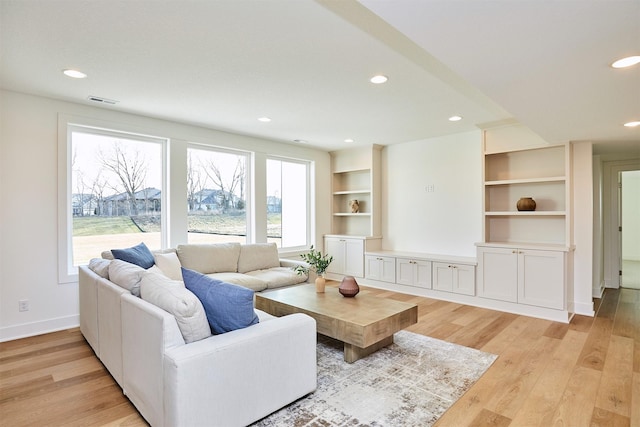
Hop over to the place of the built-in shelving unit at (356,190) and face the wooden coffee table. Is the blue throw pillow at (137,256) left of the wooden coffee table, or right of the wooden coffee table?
right

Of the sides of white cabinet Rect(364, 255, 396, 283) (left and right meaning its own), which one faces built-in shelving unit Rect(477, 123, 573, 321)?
left

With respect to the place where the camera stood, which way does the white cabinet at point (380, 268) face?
facing the viewer and to the left of the viewer

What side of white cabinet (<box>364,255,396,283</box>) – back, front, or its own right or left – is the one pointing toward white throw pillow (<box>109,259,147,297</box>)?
front

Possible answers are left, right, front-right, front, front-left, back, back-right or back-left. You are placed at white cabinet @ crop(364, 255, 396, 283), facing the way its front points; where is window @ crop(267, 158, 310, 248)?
front-right

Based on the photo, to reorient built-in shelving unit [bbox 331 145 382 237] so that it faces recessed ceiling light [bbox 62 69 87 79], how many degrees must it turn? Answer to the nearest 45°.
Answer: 0° — it already faces it

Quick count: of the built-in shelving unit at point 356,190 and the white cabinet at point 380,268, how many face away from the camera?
0

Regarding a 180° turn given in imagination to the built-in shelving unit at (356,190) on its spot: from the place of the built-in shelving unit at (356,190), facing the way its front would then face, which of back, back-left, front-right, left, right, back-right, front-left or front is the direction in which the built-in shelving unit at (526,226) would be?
right
